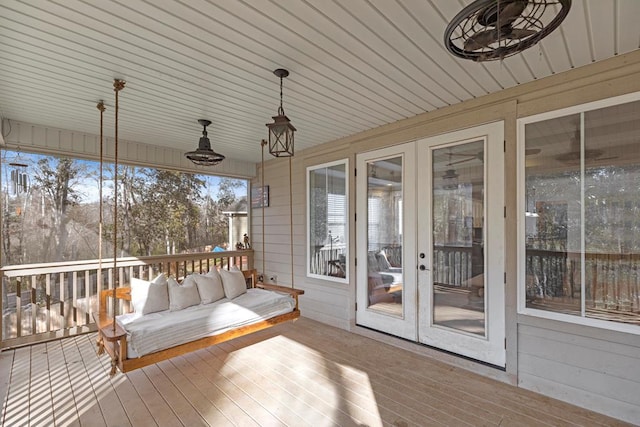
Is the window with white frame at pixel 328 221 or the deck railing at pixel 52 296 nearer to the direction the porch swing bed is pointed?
the window with white frame

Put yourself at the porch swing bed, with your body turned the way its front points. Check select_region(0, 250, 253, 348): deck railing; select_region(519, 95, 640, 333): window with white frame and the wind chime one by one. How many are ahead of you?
1

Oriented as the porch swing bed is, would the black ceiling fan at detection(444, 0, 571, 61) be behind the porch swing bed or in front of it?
in front

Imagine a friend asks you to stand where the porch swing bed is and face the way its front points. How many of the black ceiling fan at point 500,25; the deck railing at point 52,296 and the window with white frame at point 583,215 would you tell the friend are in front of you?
2

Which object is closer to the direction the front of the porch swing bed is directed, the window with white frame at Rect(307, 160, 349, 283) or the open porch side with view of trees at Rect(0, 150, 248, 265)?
the window with white frame

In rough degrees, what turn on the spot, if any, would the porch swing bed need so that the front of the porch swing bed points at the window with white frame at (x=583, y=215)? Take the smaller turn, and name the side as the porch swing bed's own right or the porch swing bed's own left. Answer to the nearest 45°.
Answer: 0° — it already faces it

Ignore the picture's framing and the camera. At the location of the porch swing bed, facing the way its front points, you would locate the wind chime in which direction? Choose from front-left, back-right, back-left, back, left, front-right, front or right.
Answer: back

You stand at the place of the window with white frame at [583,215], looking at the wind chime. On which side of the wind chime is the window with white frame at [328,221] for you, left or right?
right

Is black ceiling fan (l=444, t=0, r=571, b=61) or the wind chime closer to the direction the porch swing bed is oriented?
the black ceiling fan

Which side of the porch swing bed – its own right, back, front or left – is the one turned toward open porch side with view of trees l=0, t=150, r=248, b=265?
back

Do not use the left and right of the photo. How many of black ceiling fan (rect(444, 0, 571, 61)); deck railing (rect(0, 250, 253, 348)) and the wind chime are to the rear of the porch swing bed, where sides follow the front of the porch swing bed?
2

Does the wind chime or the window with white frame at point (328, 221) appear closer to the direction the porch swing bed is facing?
the window with white frame

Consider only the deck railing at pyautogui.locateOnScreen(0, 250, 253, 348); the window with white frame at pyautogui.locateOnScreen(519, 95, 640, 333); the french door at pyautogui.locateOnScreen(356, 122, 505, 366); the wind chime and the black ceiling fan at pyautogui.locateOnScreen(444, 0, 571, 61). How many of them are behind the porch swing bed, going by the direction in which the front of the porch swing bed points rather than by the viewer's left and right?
2

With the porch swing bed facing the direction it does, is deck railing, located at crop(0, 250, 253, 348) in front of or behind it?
behind

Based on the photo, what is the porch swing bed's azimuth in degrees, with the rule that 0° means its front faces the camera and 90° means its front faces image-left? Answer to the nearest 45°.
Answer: approximately 315°

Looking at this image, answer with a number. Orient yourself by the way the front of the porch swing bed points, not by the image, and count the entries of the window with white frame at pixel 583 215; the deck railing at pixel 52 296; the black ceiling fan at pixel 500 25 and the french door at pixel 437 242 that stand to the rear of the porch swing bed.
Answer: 1

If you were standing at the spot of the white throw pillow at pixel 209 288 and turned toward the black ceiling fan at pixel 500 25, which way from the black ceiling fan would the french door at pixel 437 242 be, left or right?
left

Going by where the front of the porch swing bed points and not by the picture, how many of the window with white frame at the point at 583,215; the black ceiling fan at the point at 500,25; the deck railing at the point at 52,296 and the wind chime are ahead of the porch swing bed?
2

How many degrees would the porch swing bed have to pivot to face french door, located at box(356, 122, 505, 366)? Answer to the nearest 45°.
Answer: approximately 45° to its left
